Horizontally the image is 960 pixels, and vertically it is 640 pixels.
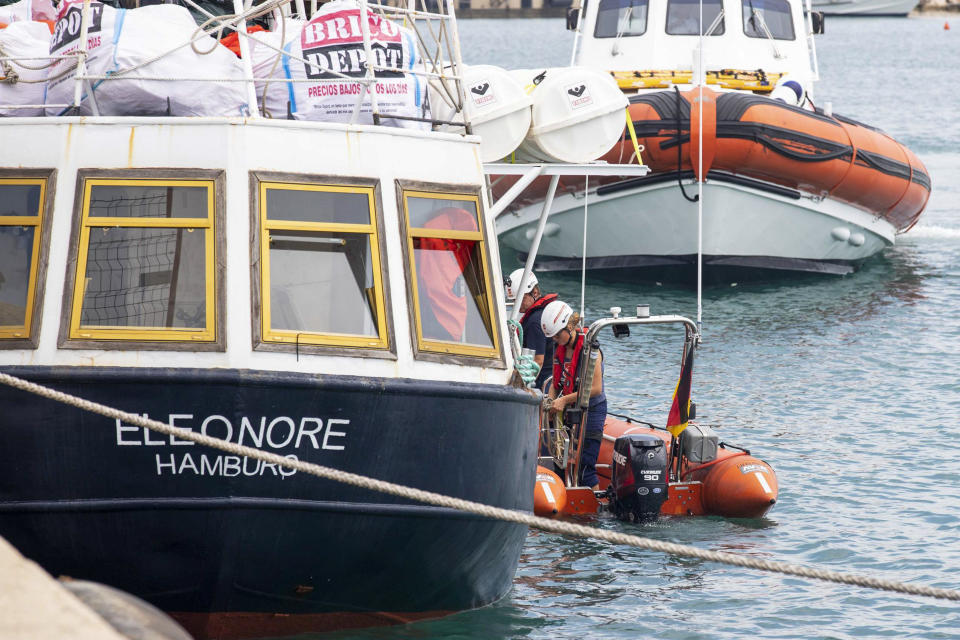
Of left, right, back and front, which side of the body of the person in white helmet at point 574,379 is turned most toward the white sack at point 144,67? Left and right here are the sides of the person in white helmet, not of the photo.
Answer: front

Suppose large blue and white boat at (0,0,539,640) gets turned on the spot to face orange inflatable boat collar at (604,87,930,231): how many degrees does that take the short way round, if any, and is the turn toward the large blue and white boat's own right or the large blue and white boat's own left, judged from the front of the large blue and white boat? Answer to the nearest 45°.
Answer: approximately 45° to the large blue and white boat's own right

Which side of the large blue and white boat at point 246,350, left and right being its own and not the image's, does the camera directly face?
back

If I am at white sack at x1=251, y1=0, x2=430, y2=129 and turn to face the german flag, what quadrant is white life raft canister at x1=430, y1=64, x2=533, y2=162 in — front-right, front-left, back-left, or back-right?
front-left

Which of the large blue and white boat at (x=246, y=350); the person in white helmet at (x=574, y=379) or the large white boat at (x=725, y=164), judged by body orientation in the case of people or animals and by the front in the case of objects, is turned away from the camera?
the large blue and white boat at (x=246, y=350)

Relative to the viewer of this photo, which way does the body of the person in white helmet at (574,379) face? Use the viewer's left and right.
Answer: facing the viewer and to the left of the viewer
